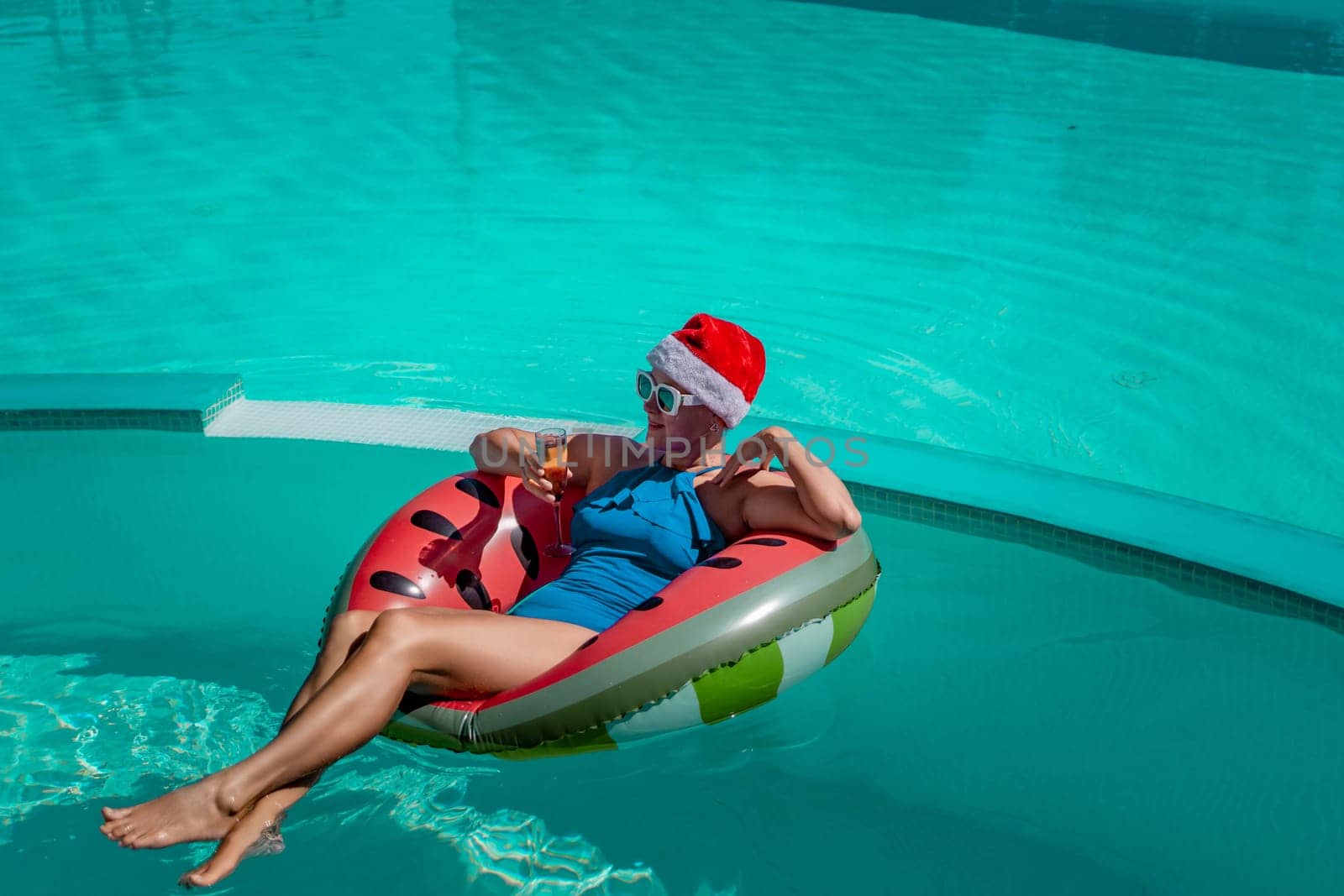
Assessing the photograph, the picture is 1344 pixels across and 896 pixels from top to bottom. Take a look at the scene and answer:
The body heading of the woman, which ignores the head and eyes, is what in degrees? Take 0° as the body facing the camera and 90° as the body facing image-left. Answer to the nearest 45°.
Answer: approximately 45°
